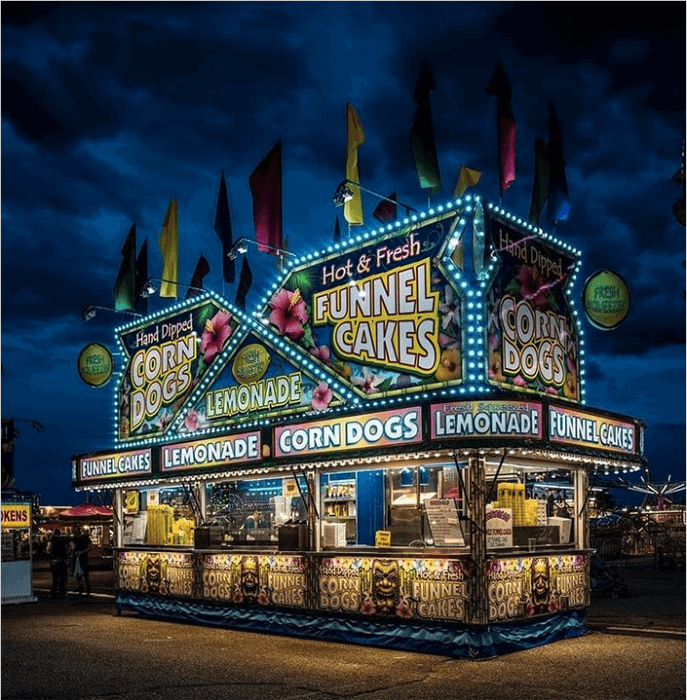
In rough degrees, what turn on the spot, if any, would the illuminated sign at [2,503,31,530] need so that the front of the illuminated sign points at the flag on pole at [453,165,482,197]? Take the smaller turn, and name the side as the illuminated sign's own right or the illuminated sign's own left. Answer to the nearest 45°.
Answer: approximately 45° to the illuminated sign's own left

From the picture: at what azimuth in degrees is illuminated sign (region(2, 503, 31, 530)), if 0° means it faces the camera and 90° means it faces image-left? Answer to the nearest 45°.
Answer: approximately 0°
